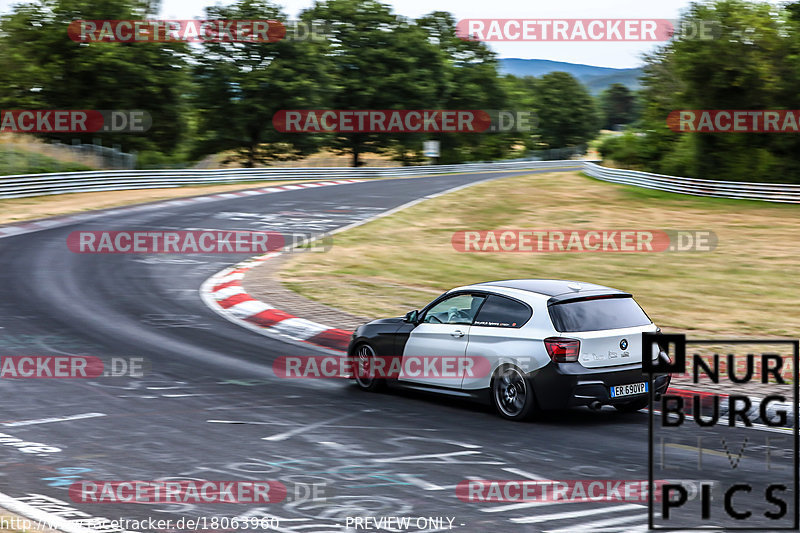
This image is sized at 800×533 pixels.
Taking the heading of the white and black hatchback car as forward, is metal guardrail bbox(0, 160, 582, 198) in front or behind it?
in front

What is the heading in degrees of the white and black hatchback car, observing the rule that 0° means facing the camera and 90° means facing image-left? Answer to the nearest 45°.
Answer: approximately 135°

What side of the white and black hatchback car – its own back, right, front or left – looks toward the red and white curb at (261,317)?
front

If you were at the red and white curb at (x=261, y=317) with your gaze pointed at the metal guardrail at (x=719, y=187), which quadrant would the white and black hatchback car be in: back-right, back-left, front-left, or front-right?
back-right

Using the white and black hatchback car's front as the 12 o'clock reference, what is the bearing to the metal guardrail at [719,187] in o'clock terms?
The metal guardrail is roughly at 2 o'clock from the white and black hatchback car.
